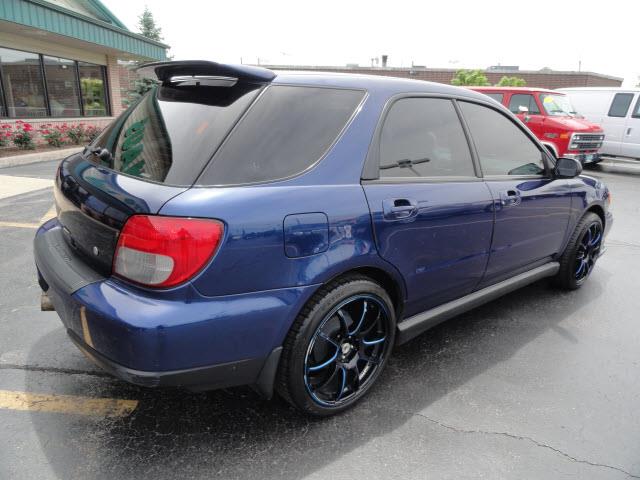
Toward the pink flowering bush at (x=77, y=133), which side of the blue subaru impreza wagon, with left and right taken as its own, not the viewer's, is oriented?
left

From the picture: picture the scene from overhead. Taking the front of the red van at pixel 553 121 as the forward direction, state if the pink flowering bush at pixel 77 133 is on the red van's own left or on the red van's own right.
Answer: on the red van's own right

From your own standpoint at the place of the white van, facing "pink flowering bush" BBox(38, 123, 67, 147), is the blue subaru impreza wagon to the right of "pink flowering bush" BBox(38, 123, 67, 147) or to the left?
left

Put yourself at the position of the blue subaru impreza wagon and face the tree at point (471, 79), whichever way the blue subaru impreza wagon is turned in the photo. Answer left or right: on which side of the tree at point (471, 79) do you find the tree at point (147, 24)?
left

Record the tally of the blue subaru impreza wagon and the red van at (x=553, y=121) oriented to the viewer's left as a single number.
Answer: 0

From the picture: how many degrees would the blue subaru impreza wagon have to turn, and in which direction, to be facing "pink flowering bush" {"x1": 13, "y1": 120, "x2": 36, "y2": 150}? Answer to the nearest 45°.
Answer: approximately 90° to its left

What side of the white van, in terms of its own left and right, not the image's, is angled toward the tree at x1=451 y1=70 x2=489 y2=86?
left

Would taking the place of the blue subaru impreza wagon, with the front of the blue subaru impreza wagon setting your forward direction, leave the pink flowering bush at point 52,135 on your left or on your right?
on your left

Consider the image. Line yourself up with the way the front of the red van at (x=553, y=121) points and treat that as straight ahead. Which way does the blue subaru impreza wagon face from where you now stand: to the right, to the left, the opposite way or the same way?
to the left

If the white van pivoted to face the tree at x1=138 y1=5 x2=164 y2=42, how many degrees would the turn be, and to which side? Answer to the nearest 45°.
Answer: approximately 180°

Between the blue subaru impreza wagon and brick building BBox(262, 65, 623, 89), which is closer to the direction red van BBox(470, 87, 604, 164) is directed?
the blue subaru impreza wagon

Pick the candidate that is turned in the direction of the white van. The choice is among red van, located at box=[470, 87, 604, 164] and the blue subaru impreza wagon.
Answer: the blue subaru impreza wagon

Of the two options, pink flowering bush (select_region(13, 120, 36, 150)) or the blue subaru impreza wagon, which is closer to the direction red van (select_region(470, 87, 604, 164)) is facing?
the blue subaru impreza wagon

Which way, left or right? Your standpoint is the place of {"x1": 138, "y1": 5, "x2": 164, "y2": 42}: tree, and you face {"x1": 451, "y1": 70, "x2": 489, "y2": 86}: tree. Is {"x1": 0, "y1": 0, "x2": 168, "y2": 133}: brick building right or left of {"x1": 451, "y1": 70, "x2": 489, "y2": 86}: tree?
right

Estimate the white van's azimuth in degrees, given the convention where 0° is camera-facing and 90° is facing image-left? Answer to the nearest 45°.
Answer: approximately 315°

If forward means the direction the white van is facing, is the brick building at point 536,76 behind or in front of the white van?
behind

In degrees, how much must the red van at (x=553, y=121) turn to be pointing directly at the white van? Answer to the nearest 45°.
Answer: approximately 90° to its left
